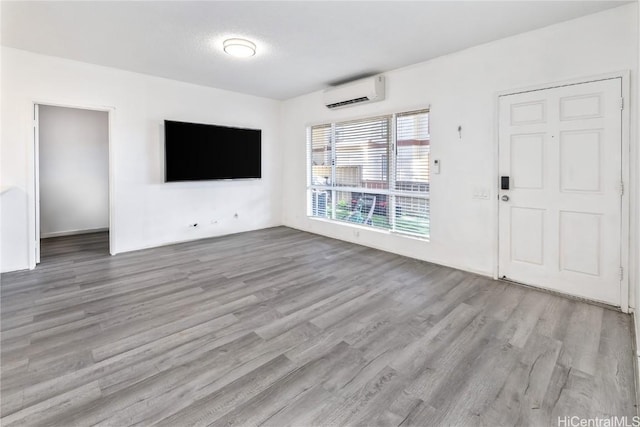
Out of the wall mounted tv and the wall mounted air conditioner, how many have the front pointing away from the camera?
0

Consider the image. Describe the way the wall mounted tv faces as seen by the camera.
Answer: facing the viewer and to the right of the viewer

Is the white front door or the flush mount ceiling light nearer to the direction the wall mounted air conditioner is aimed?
the flush mount ceiling light

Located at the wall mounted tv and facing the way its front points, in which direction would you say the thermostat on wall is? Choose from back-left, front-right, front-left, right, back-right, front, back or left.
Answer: front

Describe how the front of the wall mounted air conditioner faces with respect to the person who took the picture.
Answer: facing the viewer and to the left of the viewer

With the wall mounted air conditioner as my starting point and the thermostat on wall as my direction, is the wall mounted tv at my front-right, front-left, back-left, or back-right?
back-right

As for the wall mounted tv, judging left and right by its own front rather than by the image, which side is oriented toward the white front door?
front

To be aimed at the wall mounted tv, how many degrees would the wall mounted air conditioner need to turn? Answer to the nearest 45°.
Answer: approximately 45° to its right

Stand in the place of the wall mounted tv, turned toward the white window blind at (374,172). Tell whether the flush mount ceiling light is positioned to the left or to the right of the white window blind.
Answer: right

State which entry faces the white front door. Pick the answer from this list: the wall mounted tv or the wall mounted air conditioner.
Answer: the wall mounted tv

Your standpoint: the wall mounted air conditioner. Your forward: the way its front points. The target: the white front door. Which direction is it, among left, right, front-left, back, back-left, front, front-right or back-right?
left

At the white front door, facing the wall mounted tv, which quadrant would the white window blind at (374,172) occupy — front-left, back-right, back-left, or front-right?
front-right

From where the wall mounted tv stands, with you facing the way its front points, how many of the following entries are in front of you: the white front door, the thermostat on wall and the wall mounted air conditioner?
3
